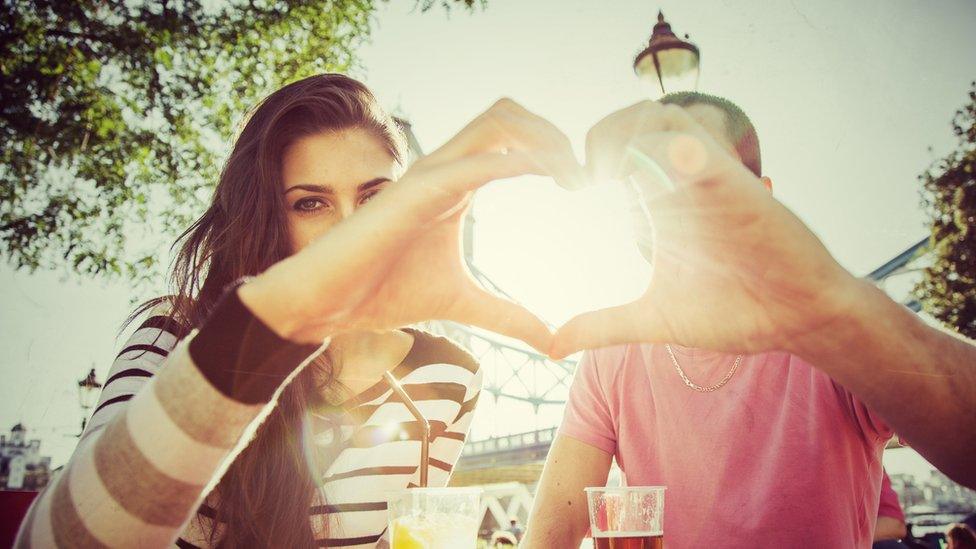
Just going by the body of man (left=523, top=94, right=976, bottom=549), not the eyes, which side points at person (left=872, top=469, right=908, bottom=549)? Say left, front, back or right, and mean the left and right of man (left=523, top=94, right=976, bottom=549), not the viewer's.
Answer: back

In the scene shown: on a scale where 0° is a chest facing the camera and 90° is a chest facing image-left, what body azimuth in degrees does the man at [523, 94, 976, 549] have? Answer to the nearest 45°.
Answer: approximately 0°

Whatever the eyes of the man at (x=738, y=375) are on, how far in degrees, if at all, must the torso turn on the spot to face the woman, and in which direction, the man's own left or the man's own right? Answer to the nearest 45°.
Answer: approximately 90° to the man's own right
